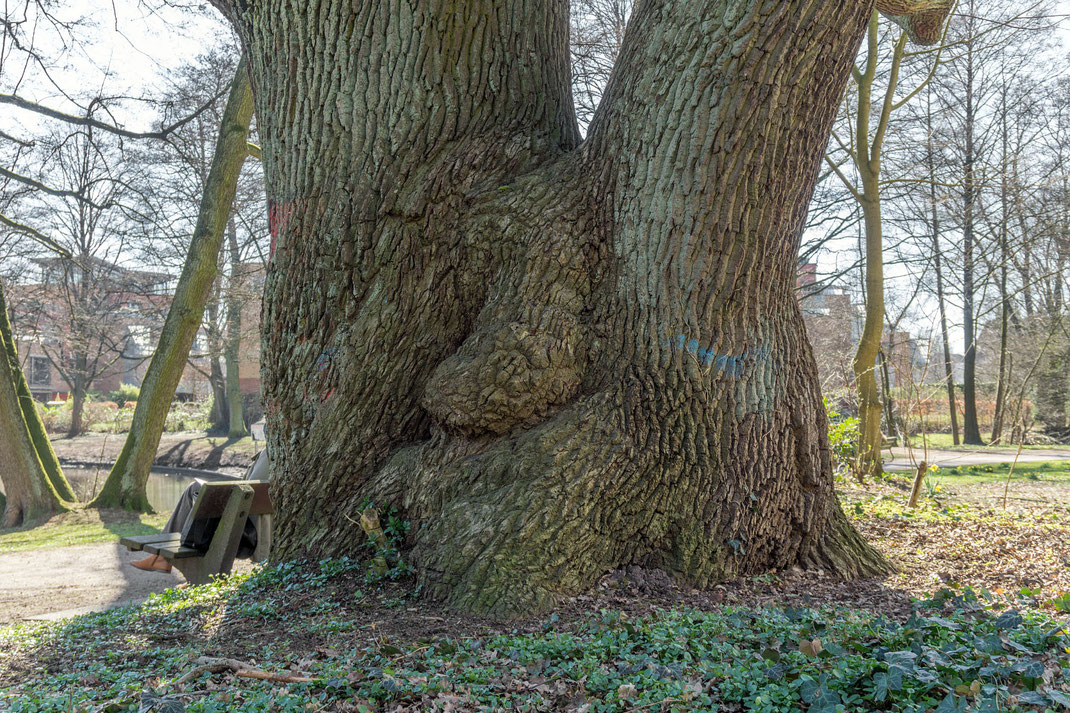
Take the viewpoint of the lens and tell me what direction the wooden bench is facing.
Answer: facing away from the viewer and to the left of the viewer

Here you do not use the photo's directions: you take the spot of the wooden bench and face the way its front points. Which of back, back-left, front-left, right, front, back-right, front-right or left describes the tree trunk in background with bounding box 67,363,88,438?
front-right

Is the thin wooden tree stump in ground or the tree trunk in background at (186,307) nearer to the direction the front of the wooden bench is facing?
the tree trunk in background

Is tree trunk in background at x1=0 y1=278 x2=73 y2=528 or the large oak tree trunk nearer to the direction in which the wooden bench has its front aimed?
the tree trunk in background

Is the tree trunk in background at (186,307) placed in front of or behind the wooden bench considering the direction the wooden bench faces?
in front

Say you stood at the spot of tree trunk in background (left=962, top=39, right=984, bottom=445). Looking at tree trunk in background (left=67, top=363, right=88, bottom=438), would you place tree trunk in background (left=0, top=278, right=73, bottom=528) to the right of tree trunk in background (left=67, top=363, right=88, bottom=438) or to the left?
left

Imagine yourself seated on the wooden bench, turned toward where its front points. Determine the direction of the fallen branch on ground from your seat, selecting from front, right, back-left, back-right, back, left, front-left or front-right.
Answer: back-left

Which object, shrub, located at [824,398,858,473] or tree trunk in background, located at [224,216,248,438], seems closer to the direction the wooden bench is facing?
the tree trunk in background

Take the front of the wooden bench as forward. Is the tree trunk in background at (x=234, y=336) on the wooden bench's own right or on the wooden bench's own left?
on the wooden bench's own right

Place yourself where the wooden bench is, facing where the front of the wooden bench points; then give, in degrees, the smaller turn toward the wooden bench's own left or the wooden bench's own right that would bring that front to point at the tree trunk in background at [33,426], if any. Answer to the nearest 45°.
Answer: approximately 45° to the wooden bench's own right

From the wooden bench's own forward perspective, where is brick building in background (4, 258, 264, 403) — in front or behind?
in front

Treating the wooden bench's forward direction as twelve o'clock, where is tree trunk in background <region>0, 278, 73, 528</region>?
The tree trunk in background is roughly at 1 o'clock from the wooden bench.

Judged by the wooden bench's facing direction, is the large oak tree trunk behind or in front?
behind

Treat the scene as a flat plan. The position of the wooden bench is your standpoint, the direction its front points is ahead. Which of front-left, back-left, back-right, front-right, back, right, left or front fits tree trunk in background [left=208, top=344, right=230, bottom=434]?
front-right

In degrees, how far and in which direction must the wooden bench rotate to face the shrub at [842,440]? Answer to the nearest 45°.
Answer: approximately 135° to its right
